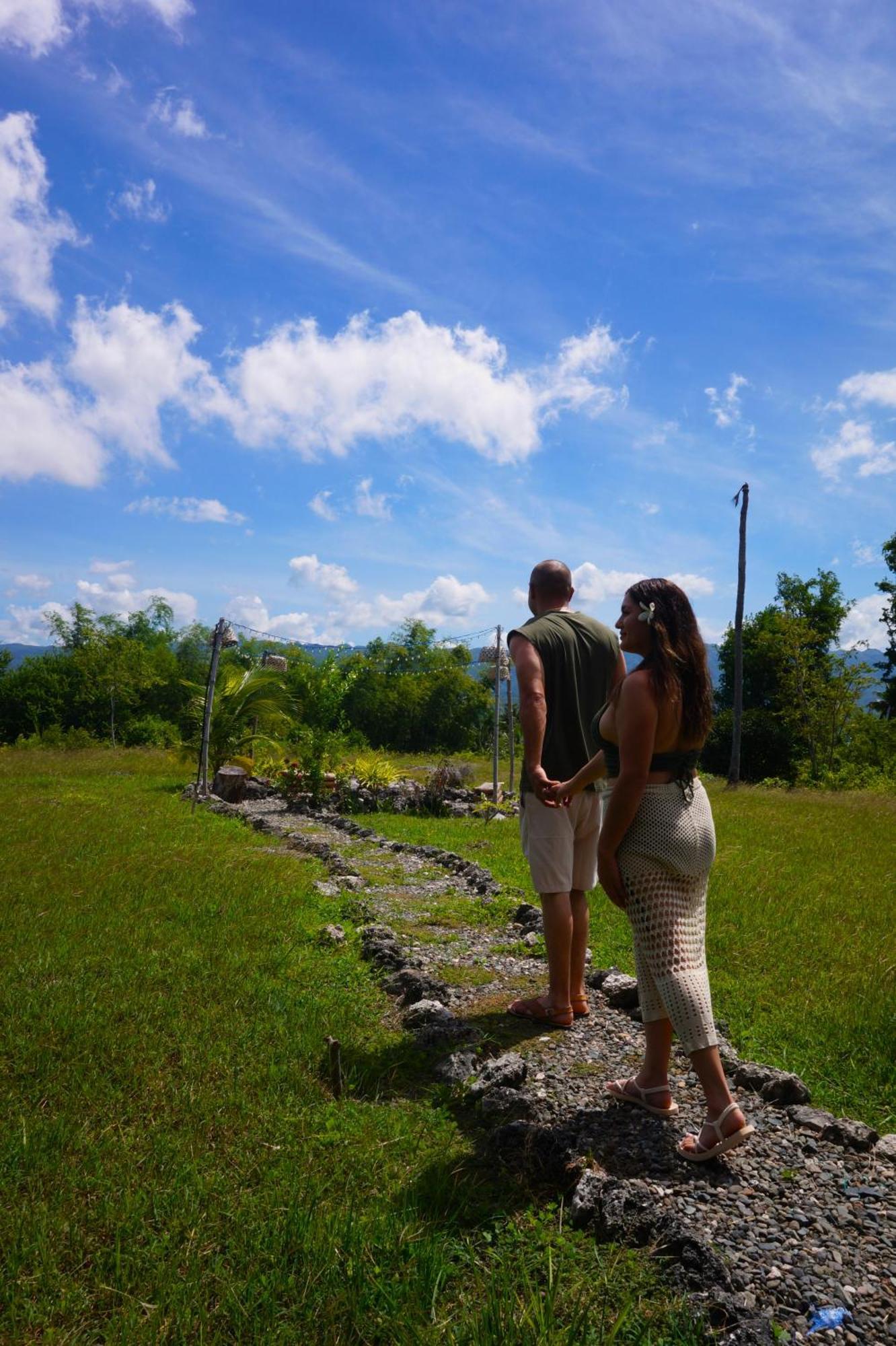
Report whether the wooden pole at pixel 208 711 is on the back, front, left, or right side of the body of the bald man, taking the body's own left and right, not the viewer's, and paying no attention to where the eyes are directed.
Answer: front

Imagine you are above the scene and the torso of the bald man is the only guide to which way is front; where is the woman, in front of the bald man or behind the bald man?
behind

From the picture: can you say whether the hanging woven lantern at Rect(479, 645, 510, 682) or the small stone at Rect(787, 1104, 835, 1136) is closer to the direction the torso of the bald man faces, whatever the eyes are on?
the hanging woven lantern

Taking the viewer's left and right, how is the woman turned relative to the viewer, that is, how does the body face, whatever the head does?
facing away from the viewer and to the left of the viewer

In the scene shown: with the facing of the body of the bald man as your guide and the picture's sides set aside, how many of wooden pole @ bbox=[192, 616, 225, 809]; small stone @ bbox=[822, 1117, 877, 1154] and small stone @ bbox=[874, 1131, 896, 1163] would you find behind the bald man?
2

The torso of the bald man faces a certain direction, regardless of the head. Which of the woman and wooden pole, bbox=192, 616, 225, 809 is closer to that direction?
the wooden pole

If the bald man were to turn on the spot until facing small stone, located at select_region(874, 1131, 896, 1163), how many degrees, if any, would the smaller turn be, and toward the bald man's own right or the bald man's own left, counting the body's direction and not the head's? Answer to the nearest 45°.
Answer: approximately 180°

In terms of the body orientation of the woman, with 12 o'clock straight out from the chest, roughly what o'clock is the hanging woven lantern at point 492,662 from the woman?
The hanging woven lantern is roughly at 1 o'clock from the woman.

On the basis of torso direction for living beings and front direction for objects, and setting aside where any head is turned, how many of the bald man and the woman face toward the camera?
0

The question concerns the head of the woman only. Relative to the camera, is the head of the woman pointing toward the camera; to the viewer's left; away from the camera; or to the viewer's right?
to the viewer's left
